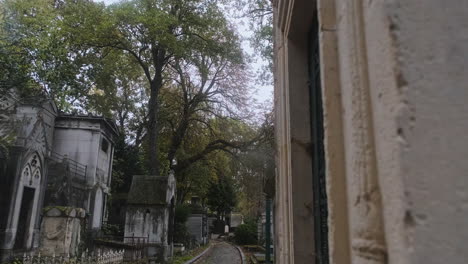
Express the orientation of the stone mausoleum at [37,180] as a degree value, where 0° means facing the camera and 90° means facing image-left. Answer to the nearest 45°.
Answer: approximately 315°

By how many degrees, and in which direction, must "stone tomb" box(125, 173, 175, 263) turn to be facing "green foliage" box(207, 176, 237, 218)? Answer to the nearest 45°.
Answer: approximately 90° to its left

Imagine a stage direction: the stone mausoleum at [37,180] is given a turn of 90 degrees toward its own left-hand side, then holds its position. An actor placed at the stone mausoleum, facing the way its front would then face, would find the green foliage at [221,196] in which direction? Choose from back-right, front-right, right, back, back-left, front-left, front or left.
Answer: front

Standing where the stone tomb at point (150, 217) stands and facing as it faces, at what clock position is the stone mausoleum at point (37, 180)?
The stone mausoleum is roughly at 5 o'clock from the stone tomb.

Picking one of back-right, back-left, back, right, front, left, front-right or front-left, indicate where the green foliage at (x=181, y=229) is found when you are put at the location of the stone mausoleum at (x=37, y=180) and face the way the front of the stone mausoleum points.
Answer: left

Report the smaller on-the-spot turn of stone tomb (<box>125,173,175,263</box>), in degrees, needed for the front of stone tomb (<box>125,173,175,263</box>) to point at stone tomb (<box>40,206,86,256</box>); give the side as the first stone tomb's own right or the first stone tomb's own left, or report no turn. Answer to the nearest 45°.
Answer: approximately 90° to the first stone tomb's own right

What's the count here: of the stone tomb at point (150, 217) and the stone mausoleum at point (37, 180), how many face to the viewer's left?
0

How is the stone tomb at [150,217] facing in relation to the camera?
to the viewer's right

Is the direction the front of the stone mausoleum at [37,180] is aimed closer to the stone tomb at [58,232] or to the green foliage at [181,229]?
the stone tomb

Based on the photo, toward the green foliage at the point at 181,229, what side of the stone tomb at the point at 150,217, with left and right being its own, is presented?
left
